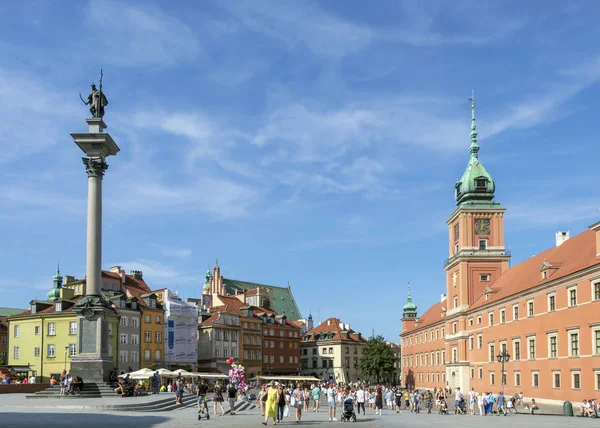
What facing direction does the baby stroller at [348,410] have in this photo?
toward the camera

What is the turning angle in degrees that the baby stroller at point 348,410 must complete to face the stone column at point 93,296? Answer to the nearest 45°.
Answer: approximately 90° to its right
